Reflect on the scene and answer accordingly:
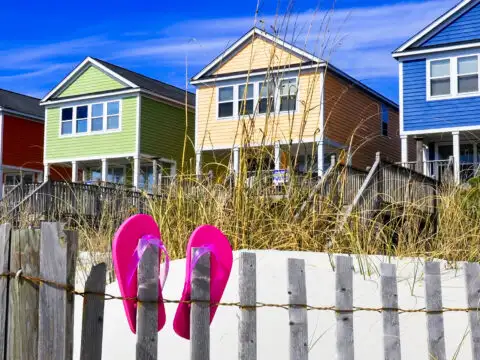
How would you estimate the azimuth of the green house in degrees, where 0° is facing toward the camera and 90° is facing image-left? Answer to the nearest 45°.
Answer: approximately 45°

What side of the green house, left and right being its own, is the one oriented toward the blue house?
left

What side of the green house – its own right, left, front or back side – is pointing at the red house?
right

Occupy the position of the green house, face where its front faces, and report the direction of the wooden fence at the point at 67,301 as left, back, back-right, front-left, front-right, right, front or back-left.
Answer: front-left

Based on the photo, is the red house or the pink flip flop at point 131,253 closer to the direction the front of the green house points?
the pink flip flop

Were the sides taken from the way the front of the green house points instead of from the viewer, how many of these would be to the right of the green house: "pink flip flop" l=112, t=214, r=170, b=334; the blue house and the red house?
1
